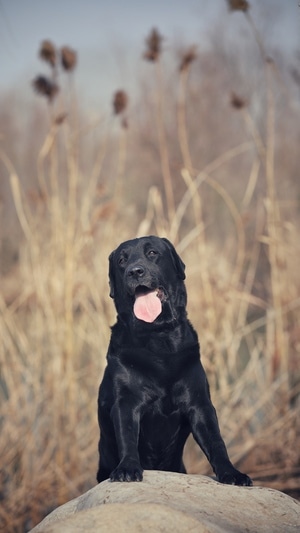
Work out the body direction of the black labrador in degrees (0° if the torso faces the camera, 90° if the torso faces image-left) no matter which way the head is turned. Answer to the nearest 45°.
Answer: approximately 0°
